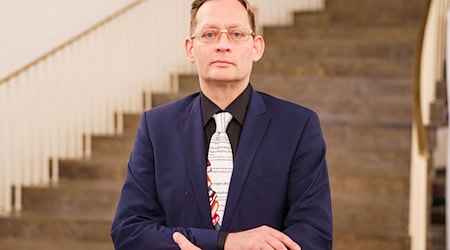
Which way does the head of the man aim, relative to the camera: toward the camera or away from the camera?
toward the camera

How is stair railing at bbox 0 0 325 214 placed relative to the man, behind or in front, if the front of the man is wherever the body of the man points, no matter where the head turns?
behind

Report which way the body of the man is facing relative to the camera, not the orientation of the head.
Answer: toward the camera

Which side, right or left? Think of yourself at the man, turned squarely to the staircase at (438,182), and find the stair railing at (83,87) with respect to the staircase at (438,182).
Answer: left

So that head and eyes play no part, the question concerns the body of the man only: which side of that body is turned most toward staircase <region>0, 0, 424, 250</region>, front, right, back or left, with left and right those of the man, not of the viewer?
back

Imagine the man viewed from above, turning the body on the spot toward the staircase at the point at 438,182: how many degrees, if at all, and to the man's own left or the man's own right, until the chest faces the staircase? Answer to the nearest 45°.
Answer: approximately 135° to the man's own left

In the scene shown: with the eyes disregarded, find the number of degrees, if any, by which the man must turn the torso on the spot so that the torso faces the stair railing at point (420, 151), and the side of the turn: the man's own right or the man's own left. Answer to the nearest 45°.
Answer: approximately 135° to the man's own left
